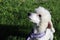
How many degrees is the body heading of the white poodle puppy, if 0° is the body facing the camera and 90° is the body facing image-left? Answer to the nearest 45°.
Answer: approximately 90°
